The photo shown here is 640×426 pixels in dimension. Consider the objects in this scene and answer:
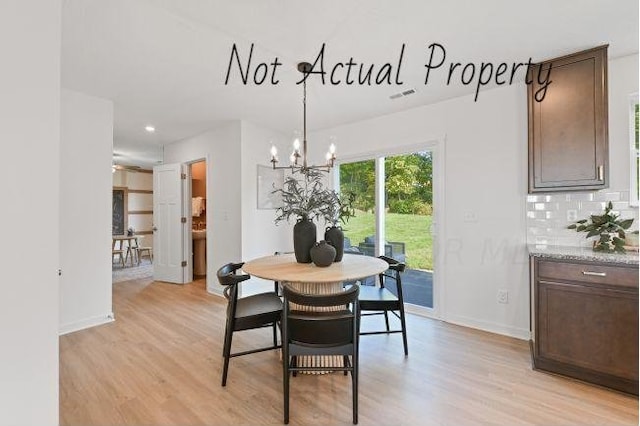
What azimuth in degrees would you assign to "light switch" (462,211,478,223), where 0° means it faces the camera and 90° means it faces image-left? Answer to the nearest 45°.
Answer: approximately 0°

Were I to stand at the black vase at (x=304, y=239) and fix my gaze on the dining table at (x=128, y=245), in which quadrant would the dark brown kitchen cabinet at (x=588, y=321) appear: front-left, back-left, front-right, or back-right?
back-right

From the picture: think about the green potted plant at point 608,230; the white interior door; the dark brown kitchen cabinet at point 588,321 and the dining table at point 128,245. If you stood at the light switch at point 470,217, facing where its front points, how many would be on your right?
2

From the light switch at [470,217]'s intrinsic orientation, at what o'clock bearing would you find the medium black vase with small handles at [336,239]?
The medium black vase with small handles is roughly at 1 o'clock from the light switch.

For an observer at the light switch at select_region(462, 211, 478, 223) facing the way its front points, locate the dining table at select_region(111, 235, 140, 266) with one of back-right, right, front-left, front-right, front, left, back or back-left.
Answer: right

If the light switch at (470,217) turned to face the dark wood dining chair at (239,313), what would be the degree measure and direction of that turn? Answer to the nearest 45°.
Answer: approximately 45° to its right

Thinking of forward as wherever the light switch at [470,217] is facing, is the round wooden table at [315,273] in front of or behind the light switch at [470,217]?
in front

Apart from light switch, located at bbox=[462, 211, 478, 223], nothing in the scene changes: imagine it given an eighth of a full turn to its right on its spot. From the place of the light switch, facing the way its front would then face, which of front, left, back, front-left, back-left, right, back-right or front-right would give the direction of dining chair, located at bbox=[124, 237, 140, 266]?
front-right

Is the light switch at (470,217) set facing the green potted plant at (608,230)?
no

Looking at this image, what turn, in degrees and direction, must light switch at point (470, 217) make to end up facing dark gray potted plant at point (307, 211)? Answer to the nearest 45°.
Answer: approximately 45° to its right

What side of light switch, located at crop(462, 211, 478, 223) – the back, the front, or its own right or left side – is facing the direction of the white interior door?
right

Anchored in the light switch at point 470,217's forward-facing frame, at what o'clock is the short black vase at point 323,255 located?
The short black vase is roughly at 1 o'clock from the light switch.

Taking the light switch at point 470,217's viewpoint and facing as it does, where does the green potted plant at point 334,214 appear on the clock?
The green potted plant is roughly at 1 o'clock from the light switch.
